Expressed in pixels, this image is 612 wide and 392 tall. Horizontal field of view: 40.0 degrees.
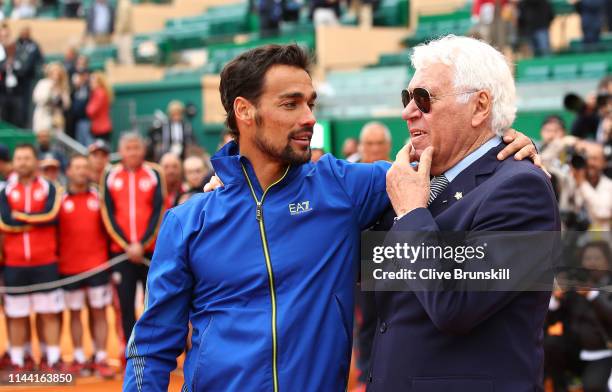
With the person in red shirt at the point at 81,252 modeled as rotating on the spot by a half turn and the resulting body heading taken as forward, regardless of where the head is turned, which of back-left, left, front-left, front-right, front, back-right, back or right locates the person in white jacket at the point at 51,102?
front

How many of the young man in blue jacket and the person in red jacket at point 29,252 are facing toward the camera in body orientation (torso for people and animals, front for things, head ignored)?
2

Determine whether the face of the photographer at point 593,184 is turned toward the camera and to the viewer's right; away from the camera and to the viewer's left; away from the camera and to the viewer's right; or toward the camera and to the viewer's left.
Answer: toward the camera and to the viewer's left

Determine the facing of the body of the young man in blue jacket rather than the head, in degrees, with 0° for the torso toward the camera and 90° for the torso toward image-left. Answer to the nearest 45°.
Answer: approximately 0°

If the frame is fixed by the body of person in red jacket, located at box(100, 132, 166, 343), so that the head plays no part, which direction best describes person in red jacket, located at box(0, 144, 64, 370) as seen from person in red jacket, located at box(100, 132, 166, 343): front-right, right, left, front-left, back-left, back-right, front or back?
right

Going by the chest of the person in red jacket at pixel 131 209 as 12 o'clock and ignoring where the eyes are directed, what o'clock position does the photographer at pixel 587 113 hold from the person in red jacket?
The photographer is roughly at 9 o'clock from the person in red jacket.

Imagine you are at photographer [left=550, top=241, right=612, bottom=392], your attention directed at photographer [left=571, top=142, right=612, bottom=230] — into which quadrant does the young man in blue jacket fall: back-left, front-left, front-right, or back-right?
back-left

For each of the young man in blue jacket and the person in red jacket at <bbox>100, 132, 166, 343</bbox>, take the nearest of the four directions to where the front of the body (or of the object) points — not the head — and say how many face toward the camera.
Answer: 2

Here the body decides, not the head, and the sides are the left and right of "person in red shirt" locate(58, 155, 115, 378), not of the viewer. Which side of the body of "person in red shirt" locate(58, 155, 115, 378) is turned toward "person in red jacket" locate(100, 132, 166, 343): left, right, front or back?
left
